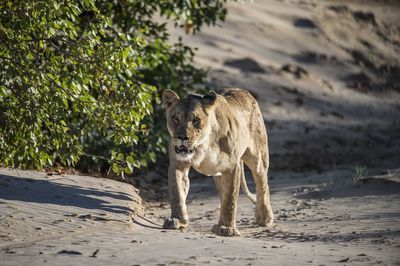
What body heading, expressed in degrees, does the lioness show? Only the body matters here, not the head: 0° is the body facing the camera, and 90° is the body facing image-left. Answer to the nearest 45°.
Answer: approximately 45°
